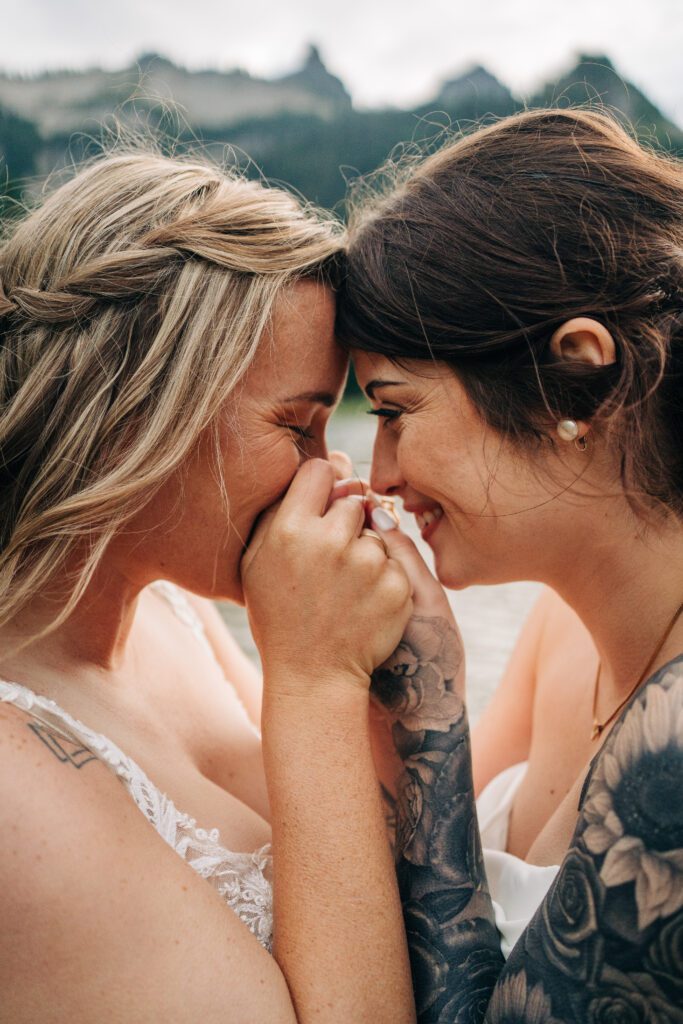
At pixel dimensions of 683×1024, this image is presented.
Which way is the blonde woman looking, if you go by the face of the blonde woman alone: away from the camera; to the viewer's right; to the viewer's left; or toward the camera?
to the viewer's right

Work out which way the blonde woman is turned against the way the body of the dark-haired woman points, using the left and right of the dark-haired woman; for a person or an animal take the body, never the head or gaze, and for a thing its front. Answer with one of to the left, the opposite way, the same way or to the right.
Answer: the opposite way

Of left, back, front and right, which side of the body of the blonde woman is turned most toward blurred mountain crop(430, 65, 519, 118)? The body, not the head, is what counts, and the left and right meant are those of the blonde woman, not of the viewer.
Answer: left

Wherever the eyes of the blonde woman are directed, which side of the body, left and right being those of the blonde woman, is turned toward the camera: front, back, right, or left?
right

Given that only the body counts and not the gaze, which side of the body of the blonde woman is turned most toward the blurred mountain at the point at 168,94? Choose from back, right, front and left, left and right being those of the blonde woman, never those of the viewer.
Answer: left

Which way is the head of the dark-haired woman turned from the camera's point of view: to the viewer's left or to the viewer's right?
to the viewer's left

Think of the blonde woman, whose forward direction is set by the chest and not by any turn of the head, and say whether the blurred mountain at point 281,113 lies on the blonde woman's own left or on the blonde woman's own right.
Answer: on the blonde woman's own left

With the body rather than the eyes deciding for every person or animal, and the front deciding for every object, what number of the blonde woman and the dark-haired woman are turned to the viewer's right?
1

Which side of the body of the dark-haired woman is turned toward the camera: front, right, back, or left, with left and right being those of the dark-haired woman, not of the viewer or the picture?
left
